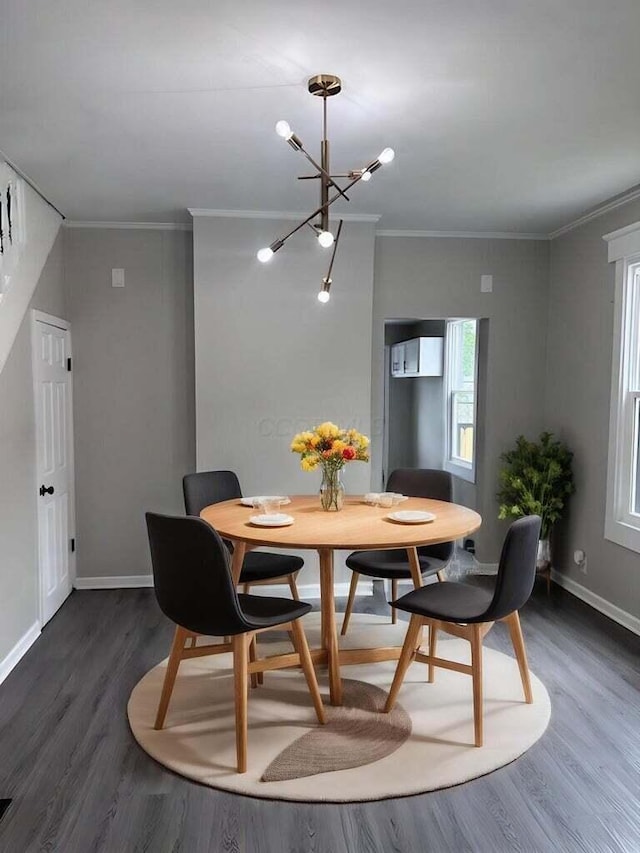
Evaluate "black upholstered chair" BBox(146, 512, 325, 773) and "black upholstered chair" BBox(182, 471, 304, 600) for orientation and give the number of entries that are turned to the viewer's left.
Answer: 0

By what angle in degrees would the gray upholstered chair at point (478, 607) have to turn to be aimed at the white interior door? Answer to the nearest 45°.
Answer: approximately 45° to its left

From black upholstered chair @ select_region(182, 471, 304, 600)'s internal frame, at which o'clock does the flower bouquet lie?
The flower bouquet is roughly at 12 o'clock from the black upholstered chair.

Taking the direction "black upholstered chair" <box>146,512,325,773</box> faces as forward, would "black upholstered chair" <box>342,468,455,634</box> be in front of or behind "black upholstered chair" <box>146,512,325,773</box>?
in front

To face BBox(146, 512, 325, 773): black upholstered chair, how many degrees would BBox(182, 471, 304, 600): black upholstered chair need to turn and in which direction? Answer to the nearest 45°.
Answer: approximately 45° to its right

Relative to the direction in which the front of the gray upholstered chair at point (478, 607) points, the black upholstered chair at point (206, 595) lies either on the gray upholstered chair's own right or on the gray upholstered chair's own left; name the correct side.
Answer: on the gray upholstered chair's own left

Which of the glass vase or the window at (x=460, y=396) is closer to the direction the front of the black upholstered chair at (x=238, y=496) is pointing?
the glass vase

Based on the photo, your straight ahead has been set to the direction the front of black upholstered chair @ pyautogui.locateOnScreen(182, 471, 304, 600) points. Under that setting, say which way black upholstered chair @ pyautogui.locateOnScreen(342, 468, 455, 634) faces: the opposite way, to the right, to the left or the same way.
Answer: to the right

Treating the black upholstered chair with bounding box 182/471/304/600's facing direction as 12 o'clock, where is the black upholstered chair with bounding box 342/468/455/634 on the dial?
the black upholstered chair with bounding box 342/468/455/634 is roughly at 11 o'clock from the black upholstered chair with bounding box 182/471/304/600.

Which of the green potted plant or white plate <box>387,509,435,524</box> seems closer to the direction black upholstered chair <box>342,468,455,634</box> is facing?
the white plate

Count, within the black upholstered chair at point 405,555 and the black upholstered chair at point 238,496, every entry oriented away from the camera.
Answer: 0

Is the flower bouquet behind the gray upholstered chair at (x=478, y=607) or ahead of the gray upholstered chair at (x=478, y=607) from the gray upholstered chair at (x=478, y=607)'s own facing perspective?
ahead

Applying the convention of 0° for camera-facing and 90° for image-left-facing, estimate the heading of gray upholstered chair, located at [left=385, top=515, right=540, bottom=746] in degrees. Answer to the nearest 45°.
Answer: approximately 135°

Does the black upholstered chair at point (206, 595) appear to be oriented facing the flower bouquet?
yes
